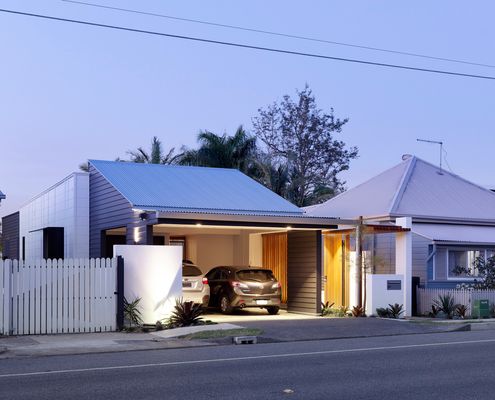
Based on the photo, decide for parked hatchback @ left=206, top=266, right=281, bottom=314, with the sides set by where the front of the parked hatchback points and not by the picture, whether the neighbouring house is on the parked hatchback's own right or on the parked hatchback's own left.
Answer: on the parked hatchback's own right

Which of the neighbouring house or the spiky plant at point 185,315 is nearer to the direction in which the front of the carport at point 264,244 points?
the spiky plant

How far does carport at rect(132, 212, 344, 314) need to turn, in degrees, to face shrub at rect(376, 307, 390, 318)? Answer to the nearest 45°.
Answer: approximately 45° to its left

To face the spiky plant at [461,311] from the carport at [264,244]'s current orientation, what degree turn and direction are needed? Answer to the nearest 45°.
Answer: approximately 45° to its left

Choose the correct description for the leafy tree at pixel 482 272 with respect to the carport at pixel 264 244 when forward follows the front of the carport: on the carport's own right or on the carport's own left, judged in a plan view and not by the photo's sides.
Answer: on the carport's own left

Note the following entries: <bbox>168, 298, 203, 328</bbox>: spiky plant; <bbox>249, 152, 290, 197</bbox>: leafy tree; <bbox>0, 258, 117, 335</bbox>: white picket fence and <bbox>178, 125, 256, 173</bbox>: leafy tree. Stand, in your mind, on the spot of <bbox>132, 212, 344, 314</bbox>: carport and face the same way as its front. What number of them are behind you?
2

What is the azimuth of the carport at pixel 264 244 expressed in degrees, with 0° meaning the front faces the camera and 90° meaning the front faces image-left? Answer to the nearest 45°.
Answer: approximately 0°

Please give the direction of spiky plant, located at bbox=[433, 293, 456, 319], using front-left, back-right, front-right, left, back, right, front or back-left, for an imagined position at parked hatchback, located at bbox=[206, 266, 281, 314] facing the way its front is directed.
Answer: back-right

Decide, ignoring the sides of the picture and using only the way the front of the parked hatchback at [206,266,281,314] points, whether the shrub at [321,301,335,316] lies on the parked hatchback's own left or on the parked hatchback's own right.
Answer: on the parked hatchback's own right

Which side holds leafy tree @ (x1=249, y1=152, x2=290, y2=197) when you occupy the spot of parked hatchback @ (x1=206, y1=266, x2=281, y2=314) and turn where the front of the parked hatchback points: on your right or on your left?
on your right

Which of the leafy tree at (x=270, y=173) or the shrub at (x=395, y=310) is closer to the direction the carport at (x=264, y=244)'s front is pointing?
the shrub

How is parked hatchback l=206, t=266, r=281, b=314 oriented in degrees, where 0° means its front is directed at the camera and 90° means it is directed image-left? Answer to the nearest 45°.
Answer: approximately 135°

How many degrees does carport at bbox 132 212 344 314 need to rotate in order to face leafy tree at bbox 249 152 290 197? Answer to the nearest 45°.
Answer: approximately 180°
